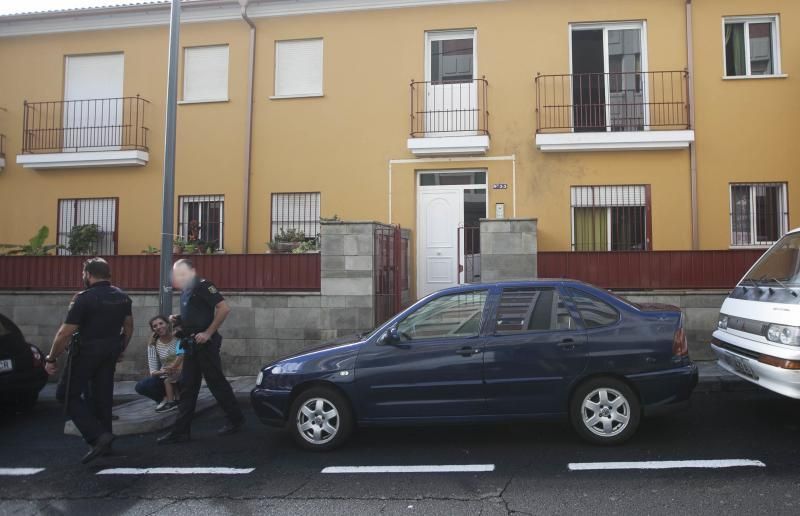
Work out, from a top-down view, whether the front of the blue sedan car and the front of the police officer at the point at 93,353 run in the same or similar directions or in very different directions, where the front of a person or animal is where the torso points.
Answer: same or similar directions

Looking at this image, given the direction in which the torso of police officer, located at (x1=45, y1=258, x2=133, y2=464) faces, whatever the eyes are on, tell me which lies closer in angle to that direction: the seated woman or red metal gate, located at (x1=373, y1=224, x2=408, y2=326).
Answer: the seated woman

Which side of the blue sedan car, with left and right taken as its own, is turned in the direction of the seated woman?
front

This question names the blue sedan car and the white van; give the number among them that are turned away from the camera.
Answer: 0

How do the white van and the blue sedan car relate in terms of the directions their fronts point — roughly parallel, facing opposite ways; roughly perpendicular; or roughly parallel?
roughly parallel

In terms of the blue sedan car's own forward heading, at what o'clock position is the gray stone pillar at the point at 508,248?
The gray stone pillar is roughly at 3 o'clock from the blue sedan car.

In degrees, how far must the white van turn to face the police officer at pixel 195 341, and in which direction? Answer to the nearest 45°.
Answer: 0° — it already faces them

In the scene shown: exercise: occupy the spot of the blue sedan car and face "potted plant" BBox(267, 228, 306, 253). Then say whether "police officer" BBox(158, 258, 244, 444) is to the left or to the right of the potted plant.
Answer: left

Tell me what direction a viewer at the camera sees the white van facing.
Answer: facing the viewer and to the left of the viewer

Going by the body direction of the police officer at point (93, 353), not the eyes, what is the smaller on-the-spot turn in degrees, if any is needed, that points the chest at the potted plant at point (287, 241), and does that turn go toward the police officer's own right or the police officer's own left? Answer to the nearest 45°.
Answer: approximately 90° to the police officer's own right

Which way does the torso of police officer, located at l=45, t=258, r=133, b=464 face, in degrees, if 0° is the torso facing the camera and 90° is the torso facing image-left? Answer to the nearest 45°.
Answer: approximately 135°

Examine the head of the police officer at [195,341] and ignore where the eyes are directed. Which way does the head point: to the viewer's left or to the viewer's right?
to the viewer's left

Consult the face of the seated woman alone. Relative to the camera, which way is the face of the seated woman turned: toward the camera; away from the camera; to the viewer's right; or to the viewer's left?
toward the camera

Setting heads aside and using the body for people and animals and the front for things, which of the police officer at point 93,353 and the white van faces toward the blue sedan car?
the white van

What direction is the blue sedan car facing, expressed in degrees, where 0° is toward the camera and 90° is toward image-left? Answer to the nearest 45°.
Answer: approximately 90°
